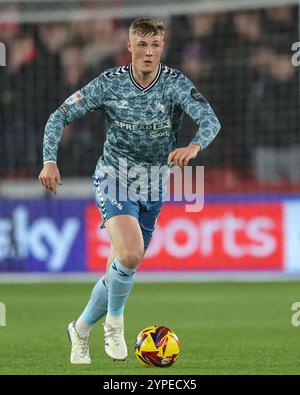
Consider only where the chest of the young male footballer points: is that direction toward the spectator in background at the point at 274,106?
no

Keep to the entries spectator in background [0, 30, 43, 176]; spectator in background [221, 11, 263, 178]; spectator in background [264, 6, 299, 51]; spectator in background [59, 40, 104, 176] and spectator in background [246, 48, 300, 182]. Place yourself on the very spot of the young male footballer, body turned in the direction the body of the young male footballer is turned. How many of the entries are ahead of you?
0

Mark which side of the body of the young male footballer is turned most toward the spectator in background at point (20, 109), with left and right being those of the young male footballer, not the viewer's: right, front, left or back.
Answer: back

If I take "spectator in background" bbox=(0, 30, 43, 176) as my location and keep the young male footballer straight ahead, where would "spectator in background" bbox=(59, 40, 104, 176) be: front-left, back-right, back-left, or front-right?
front-left

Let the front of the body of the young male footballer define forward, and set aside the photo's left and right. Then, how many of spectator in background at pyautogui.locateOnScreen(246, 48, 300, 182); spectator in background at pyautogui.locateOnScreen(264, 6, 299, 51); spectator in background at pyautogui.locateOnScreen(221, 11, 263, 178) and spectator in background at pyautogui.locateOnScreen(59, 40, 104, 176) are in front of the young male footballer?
0

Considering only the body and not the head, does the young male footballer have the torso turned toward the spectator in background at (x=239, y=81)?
no

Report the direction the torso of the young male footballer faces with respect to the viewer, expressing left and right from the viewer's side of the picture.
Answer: facing the viewer

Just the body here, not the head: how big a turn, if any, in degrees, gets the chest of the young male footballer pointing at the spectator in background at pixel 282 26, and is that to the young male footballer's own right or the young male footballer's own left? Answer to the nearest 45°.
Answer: approximately 180°

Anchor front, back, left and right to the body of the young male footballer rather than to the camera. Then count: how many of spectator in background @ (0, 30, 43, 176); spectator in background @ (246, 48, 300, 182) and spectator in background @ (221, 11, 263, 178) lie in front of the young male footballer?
0
